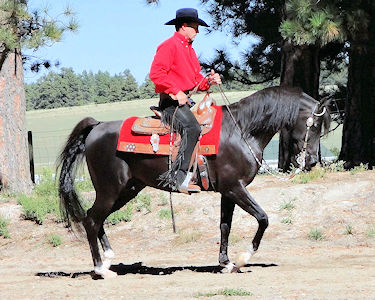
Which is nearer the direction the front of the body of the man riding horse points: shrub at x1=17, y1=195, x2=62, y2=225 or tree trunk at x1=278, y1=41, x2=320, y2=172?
the tree trunk

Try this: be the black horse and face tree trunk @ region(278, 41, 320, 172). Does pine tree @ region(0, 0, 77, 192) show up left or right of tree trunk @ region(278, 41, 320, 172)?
left

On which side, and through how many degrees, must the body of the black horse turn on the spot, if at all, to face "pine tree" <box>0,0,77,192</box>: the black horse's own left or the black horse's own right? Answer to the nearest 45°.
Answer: approximately 135° to the black horse's own left

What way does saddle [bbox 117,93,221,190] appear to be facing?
to the viewer's right

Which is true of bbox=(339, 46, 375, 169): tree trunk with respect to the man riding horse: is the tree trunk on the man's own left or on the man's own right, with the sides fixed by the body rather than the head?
on the man's own left

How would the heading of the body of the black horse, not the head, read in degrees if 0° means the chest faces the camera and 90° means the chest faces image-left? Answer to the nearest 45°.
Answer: approximately 270°

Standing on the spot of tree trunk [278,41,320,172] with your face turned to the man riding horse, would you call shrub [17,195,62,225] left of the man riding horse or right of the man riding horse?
right

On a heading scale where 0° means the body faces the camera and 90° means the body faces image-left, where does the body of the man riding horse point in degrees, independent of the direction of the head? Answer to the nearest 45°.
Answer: approximately 270°

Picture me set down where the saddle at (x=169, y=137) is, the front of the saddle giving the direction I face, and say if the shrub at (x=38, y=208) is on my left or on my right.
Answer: on my left

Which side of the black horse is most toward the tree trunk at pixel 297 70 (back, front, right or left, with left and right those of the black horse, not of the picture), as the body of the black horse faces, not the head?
left
